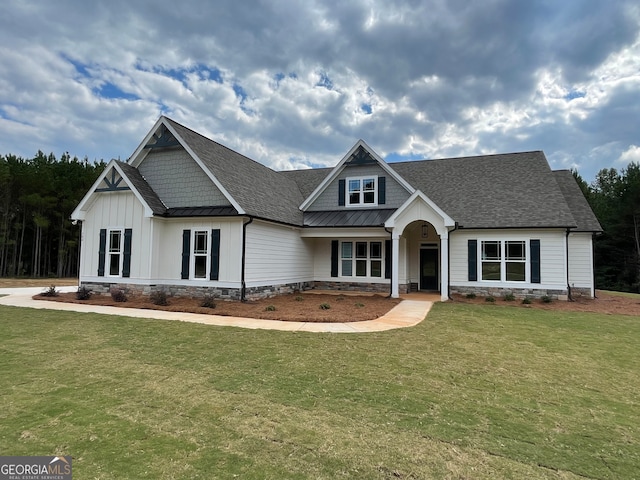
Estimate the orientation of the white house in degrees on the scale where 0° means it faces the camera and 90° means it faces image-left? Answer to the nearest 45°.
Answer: approximately 0°

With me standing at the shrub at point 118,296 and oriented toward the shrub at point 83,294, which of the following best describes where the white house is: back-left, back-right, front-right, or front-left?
back-right

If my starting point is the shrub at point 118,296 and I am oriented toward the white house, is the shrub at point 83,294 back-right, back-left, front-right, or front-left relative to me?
back-left

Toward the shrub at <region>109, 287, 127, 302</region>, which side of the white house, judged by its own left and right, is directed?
right

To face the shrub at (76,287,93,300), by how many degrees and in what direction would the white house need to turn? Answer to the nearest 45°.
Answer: approximately 90° to its right
